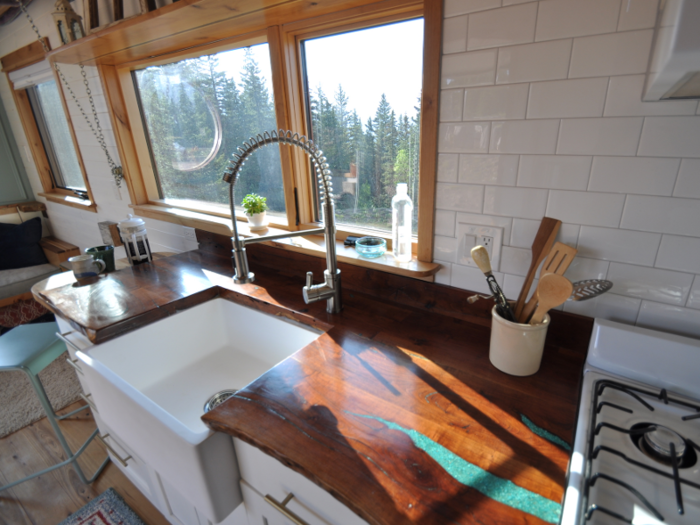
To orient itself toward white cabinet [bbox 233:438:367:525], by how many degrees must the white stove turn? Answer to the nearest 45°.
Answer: approximately 45° to its right

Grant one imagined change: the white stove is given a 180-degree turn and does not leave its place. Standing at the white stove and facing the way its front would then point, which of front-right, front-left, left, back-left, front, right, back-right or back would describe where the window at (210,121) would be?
left

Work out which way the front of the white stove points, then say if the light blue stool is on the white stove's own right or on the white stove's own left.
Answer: on the white stove's own right

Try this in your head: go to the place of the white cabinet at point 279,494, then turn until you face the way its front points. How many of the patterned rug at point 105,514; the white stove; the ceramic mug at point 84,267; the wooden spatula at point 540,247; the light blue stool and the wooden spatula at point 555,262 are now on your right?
3

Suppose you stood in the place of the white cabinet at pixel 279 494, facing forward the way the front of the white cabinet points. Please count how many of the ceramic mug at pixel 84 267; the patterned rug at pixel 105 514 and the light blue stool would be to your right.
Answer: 3

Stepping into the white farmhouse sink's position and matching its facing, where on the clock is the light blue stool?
The light blue stool is roughly at 3 o'clock from the white farmhouse sink.

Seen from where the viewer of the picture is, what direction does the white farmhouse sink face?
facing the viewer and to the left of the viewer

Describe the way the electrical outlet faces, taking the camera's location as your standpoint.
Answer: facing the viewer
